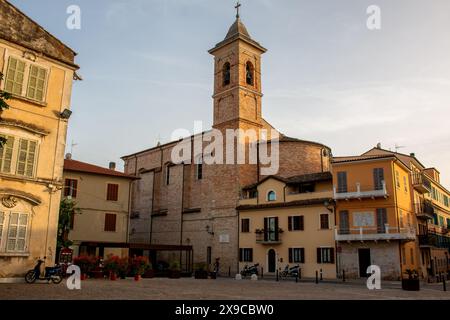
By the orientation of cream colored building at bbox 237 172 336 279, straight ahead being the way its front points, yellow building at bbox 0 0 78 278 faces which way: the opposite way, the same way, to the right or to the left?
to the left

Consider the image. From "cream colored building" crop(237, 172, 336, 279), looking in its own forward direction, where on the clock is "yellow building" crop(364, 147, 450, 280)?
The yellow building is roughly at 8 o'clock from the cream colored building.

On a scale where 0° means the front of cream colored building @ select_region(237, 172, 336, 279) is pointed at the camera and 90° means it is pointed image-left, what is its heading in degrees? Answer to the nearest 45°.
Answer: approximately 0°

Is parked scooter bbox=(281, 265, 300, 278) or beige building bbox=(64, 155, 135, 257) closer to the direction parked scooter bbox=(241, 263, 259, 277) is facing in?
the parked scooter

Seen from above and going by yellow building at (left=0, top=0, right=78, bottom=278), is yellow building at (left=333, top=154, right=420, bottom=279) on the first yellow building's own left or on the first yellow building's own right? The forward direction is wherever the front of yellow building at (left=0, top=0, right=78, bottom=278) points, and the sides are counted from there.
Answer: on the first yellow building's own left

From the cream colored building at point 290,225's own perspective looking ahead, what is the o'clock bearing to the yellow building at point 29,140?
The yellow building is roughly at 1 o'clock from the cream colored building.

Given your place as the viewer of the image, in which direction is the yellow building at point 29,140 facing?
facing the viewer and to the right of the viewer

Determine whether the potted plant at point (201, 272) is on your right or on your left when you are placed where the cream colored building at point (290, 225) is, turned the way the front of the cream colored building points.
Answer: on your right

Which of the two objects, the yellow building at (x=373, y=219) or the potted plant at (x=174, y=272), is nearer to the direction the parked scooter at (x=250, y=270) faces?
the yellow building

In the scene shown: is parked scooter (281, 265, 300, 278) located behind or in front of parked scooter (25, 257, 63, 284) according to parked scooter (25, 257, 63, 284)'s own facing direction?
behind

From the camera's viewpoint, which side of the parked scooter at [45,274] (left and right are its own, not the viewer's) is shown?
left

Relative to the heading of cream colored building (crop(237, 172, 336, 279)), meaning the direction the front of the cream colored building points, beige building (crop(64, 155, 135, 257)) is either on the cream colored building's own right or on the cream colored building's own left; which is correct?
on the cream colored building's own right

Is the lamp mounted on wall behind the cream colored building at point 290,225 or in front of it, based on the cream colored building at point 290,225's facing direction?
in front

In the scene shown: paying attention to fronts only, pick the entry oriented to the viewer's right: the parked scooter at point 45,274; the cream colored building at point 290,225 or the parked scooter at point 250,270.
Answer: the parked scooter at point 250,270
